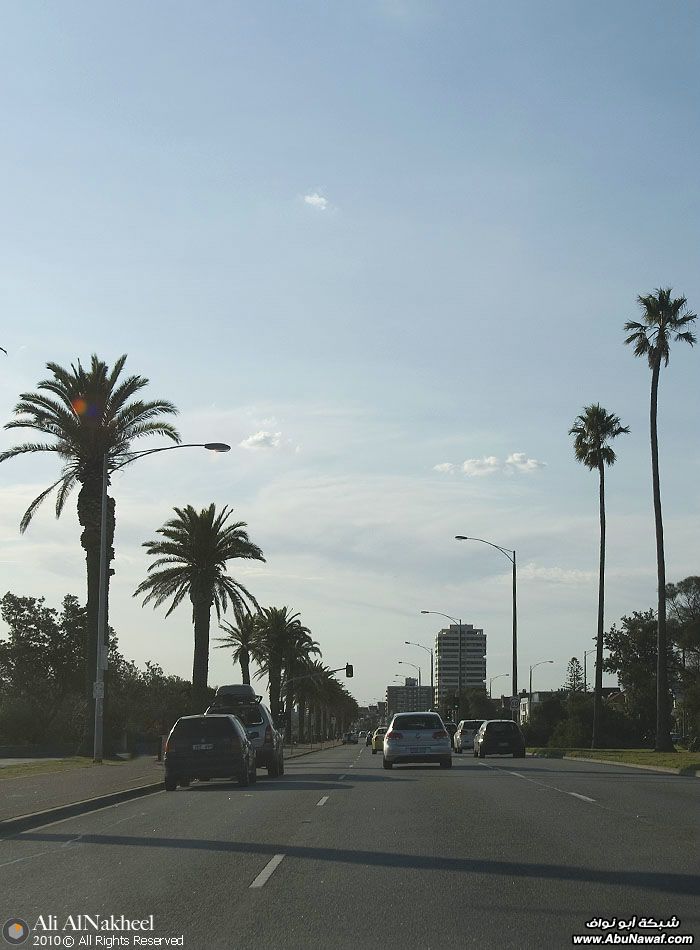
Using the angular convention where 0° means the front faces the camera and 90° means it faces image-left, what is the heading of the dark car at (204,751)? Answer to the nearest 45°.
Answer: approximately 180°

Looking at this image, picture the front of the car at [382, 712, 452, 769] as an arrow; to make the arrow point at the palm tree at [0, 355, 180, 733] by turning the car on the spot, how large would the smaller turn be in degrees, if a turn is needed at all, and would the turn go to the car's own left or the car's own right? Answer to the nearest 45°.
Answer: approximately 45° to the car's own left

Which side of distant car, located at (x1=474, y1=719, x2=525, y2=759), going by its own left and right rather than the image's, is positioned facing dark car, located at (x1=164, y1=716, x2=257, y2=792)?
back

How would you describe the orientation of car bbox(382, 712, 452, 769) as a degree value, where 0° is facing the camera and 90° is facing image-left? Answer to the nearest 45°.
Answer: approximately 180°

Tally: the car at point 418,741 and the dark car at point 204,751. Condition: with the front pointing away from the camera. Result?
2

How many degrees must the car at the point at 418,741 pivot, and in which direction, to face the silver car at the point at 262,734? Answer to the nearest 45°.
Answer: approximately 135° to its left

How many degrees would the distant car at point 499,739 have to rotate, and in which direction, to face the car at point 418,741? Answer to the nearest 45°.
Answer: approximately 180°

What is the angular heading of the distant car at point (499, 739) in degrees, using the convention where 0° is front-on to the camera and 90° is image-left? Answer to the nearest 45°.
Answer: approximately 180°
